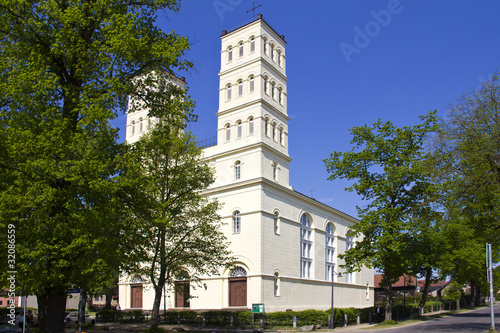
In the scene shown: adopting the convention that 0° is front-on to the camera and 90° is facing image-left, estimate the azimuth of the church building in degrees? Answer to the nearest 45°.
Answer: approximately 45°

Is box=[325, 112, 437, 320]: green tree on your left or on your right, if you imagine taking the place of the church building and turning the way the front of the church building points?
on your left

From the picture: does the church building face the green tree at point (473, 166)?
no

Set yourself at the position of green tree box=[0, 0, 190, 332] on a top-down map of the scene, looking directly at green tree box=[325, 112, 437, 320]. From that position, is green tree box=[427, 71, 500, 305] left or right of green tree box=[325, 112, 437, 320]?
right
